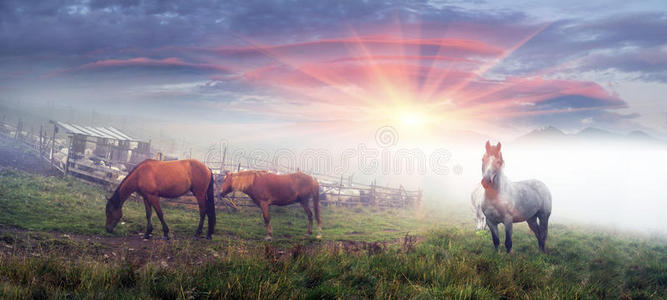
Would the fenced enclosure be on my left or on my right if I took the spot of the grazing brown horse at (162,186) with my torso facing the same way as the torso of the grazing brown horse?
on my right

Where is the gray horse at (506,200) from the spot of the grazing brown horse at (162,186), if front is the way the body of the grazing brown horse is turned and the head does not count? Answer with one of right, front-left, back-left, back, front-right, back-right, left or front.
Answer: back-left

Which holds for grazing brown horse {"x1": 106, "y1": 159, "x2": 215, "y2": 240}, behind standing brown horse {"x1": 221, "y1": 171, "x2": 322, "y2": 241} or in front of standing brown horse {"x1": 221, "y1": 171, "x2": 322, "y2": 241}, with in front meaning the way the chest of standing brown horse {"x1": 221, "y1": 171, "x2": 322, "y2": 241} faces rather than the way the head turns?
in front

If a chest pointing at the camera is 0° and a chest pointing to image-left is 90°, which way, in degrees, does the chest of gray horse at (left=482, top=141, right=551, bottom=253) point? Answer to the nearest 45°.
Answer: approximately 45°

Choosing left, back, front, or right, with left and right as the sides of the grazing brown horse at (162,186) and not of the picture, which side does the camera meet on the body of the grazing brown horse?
left

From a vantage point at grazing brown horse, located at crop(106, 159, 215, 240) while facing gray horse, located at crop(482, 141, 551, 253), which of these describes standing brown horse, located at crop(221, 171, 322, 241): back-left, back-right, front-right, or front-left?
front-left

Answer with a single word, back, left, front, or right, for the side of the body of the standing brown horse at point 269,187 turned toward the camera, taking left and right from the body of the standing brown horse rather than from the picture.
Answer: left

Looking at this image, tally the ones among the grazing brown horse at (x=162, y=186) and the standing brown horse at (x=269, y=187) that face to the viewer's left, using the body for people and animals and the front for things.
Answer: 2

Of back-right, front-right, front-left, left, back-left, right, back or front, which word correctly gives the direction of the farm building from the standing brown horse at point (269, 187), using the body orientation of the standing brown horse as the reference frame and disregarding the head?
front-right
